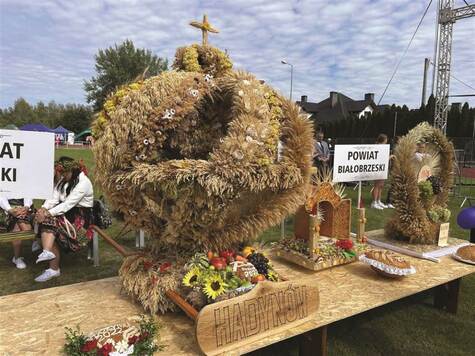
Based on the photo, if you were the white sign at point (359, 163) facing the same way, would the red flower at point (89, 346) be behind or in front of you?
in front

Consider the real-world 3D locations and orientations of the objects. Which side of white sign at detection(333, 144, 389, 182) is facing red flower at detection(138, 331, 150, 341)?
front

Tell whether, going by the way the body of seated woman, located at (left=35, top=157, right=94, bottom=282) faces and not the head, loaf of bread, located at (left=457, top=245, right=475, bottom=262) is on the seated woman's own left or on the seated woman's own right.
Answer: on the seated woman's own left

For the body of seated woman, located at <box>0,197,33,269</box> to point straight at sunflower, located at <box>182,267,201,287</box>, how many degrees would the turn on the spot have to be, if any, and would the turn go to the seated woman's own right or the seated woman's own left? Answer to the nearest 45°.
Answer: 0° — they already face it

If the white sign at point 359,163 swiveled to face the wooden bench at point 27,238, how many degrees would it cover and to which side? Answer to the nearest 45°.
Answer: approximately 45° to its right

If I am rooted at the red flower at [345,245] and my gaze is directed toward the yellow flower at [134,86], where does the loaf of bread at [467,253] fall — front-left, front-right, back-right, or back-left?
back-left

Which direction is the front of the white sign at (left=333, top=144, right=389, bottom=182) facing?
toward the camera

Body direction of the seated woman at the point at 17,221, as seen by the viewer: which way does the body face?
toward the camera

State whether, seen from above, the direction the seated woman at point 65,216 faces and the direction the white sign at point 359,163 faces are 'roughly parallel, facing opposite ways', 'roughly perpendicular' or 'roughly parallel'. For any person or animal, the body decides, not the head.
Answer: roughly parallel

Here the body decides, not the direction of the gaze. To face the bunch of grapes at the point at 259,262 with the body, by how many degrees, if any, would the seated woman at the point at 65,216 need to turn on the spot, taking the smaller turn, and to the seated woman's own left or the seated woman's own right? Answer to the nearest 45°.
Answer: approximately 90° to the seated woman's own left

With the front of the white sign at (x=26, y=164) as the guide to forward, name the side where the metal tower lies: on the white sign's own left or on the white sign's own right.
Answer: on the white sign's own left

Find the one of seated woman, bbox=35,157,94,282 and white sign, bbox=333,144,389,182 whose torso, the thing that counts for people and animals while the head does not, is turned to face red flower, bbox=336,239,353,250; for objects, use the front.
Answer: the white sign

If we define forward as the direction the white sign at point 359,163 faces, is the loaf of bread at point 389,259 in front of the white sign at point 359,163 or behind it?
in front

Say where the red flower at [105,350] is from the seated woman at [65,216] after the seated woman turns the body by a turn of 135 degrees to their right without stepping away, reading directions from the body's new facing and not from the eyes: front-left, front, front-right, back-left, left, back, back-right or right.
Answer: back

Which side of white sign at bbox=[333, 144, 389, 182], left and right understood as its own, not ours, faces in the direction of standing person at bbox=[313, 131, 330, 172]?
back

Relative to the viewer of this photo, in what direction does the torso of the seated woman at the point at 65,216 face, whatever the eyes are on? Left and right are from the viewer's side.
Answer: facing the viewer and to the left of the viewer

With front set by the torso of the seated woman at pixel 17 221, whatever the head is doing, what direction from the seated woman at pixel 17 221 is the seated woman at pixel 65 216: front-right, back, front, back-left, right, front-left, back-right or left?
front-left

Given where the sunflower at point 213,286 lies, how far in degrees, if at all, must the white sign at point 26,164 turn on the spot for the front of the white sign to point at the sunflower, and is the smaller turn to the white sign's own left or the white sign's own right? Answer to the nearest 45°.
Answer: approximately 45° to the white sign's own left
